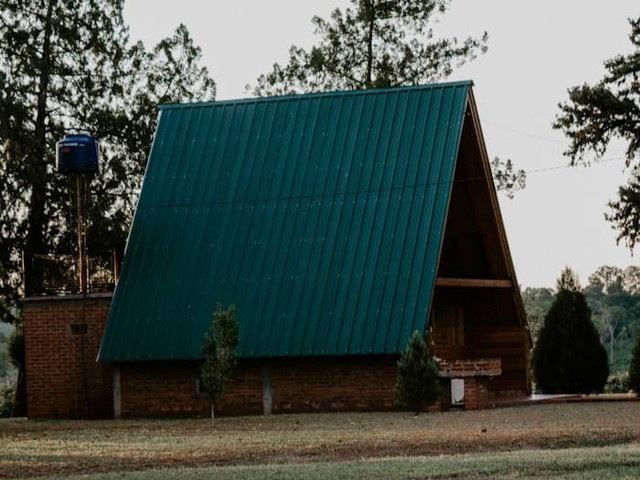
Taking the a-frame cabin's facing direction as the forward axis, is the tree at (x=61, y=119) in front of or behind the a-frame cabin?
behind

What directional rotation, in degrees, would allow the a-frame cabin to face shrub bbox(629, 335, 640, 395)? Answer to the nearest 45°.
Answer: approximately 45° to its left

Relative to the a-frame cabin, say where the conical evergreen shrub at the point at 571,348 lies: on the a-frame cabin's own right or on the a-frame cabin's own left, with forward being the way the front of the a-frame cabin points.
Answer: on the a-frame cabin's own left

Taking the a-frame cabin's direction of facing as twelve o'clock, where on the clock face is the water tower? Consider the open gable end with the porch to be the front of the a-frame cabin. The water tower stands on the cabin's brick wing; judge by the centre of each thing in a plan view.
The water tower is roughly at 5 o'clock from the a-frame cabin.

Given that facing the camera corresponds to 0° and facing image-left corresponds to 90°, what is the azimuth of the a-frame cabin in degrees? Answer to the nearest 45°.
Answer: approximately 315°

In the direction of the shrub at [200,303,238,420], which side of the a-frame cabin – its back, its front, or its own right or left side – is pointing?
right
